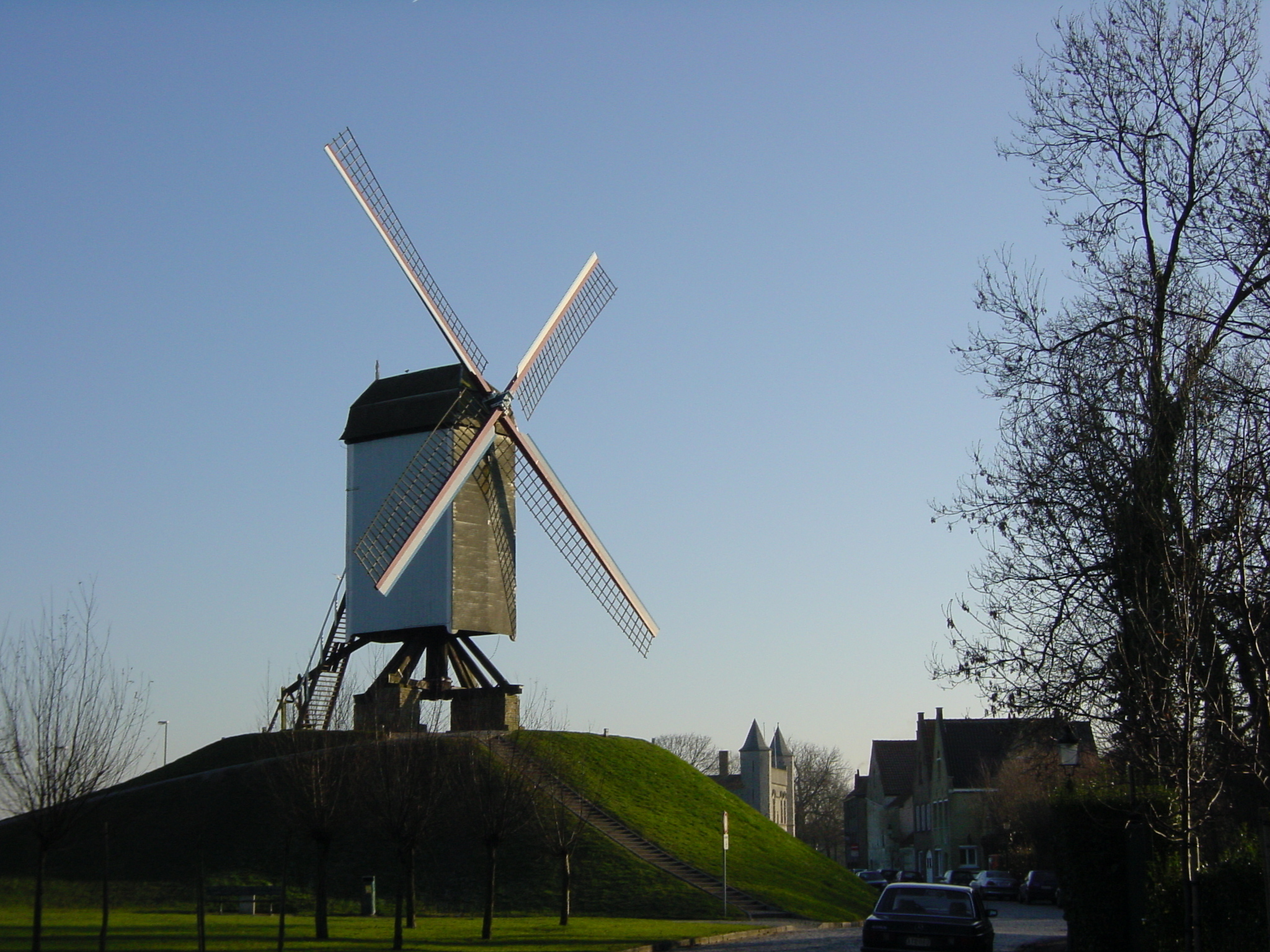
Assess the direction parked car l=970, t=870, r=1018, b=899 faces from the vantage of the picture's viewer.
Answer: facing away from the viewer and to the left of the viewer

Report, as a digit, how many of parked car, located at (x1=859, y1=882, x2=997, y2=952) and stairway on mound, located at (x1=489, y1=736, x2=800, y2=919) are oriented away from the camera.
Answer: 1

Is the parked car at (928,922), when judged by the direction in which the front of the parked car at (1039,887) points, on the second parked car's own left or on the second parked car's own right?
on the second parked car's own left

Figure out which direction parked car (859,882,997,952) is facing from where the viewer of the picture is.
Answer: facing away from the viewer

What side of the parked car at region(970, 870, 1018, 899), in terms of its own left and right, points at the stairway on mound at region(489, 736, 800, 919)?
left

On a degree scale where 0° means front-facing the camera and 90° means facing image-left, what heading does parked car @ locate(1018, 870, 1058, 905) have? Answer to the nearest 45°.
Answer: approximately 135°

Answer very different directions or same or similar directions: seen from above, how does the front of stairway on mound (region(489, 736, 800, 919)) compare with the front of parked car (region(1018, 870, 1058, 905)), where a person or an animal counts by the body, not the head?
very different directions
